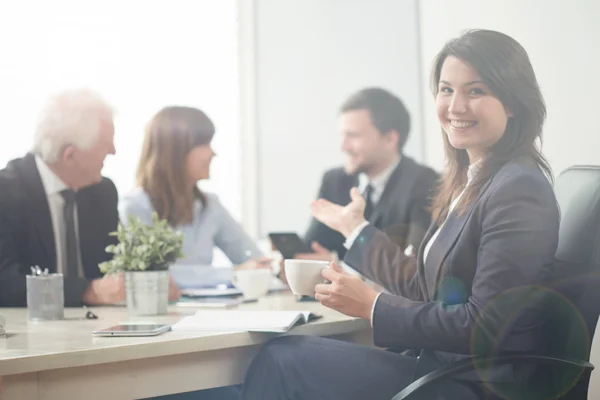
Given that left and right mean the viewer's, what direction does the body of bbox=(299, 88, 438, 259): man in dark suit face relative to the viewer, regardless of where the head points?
facing the viewer and to the left of the viewer

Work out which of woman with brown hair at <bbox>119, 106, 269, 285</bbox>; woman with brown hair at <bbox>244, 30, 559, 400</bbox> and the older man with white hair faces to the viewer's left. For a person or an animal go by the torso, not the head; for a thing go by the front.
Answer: woman with brown hair at <bbox>244, 30, 559, 400</bbox>

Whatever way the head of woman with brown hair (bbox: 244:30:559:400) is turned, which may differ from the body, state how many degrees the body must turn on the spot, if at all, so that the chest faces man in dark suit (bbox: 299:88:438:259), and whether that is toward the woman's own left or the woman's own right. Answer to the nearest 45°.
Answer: approximately 90° to the woman's own right

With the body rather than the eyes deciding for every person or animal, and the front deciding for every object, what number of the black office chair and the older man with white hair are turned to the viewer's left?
1

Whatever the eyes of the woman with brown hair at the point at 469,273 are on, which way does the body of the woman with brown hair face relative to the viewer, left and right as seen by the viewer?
facing to the left of the viewer

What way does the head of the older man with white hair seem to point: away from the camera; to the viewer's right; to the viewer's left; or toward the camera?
to the viewer's right

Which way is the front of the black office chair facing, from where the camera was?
facing to the left of the viewer

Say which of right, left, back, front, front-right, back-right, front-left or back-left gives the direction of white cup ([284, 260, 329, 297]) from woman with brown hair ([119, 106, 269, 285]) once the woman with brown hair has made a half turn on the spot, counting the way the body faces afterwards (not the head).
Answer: back-left

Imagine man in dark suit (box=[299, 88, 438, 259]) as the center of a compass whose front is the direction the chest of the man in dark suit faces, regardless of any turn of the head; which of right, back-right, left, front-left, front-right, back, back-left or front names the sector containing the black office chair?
front-left

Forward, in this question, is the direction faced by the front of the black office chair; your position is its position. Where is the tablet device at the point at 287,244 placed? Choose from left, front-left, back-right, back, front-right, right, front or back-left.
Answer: front-right

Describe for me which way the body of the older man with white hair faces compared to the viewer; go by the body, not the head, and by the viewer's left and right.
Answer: facing the viewer and to the right of the viewer

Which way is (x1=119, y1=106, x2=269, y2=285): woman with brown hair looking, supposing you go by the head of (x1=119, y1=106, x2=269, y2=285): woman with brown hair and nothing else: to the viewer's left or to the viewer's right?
to the viewer's right
